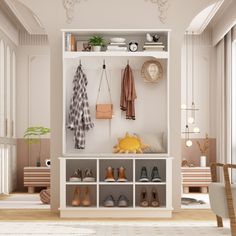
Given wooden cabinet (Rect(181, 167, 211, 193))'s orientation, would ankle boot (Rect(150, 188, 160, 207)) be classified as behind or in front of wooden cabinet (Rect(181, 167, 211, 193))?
in front

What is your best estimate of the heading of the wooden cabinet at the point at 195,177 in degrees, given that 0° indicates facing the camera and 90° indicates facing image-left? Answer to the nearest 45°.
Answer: approximately 0°

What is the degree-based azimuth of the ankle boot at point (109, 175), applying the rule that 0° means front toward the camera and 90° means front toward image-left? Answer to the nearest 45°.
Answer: approximately 0°

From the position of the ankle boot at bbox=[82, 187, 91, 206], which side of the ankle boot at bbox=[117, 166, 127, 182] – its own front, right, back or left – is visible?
right

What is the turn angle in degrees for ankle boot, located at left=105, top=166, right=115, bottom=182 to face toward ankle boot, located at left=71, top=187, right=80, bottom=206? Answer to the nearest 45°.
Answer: approximately 90° to its right
